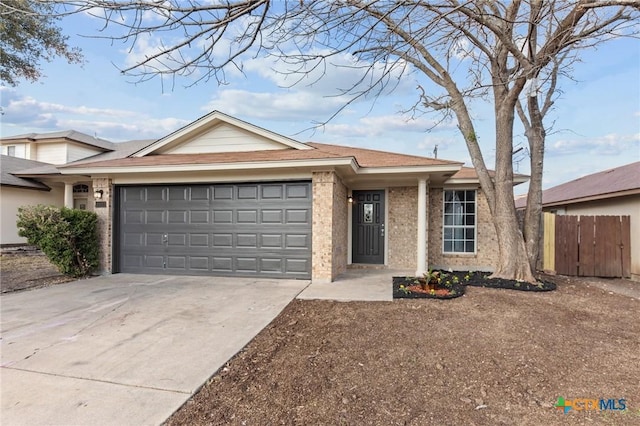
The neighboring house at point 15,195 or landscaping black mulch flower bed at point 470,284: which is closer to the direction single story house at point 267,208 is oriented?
the landscaping black mulch flower bed

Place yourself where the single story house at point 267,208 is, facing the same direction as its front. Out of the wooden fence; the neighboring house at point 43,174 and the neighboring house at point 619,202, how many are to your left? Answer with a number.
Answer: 2

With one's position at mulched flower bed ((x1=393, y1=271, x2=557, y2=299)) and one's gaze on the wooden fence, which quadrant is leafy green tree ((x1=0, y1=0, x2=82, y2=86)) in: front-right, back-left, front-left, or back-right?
back-left

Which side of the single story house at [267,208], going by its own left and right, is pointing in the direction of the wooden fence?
left

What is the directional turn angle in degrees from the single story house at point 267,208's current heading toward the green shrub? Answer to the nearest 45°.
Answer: approximately 90° to its right

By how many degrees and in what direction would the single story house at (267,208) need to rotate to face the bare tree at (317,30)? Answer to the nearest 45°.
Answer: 0° — it already faces it

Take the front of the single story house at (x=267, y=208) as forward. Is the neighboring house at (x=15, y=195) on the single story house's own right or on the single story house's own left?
on the single story house's own right

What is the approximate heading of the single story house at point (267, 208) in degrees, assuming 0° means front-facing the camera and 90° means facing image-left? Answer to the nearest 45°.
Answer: approximately 0°

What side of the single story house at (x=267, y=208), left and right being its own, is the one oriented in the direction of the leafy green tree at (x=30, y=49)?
right

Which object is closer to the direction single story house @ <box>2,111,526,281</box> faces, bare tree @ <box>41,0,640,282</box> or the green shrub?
the bare tree

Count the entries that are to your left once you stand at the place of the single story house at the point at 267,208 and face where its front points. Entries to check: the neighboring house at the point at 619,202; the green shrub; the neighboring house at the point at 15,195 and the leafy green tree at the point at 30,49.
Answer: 1

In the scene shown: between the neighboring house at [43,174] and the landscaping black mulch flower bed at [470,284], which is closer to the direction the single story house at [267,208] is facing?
the landscaping black mulch flower bed

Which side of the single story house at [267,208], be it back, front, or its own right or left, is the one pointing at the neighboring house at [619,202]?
left

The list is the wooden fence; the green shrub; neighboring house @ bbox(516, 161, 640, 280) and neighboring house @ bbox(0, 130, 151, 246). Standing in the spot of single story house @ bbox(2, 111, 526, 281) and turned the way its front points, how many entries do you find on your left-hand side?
2
